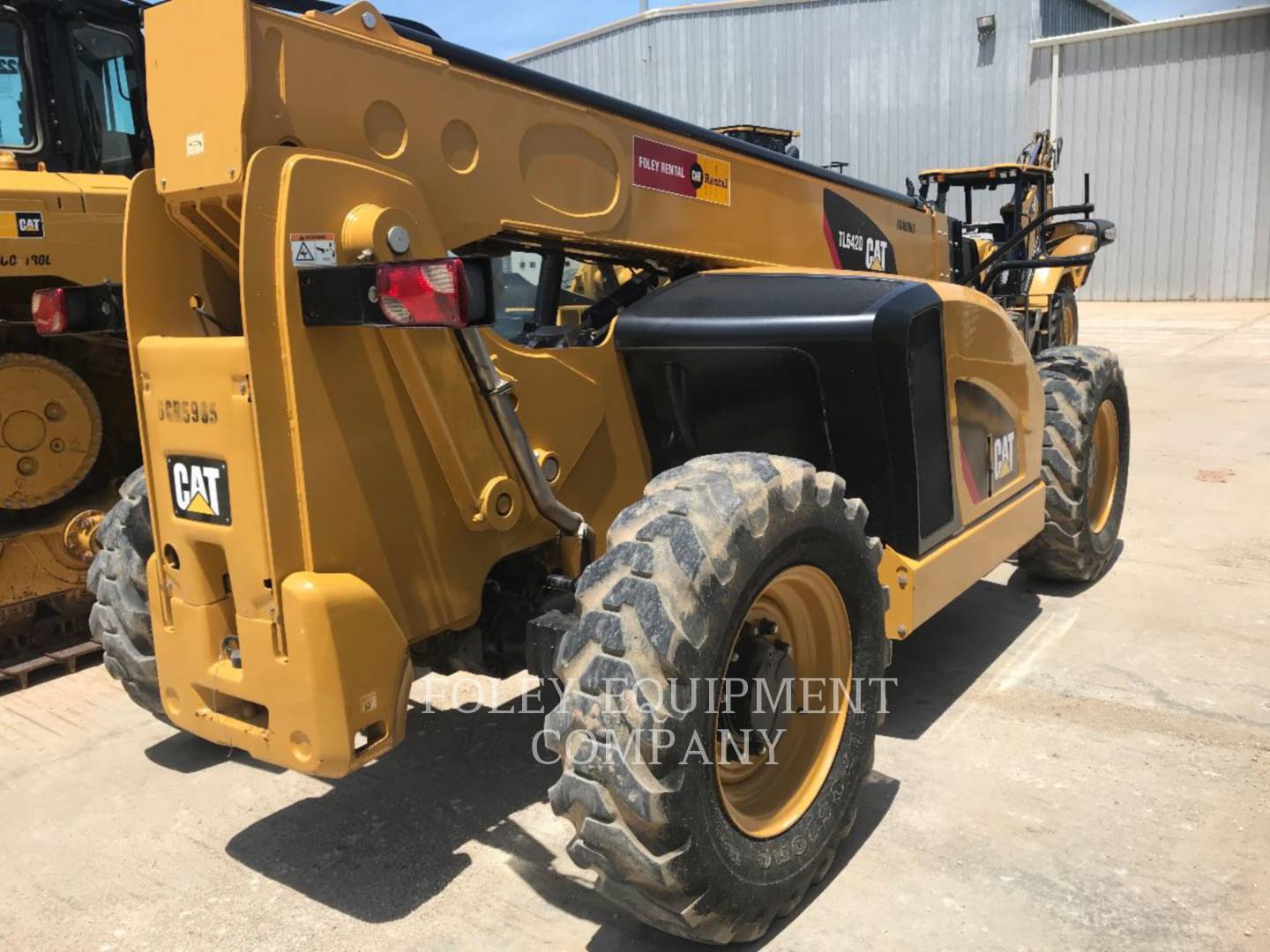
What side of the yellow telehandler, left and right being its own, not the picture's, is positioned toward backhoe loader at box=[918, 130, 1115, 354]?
front

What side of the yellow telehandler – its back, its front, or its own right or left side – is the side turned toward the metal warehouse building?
front

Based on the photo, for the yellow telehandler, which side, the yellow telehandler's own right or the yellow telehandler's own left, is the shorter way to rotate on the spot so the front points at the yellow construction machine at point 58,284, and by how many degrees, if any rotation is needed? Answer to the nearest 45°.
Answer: approximately 90° to the yellow telehandler's own left

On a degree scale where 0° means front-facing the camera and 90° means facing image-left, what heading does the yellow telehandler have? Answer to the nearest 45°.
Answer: approximately 225°

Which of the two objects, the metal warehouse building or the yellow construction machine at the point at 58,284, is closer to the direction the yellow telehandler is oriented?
the metal warehouse building
